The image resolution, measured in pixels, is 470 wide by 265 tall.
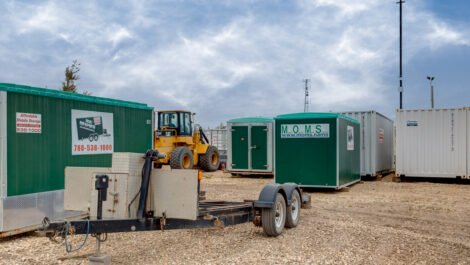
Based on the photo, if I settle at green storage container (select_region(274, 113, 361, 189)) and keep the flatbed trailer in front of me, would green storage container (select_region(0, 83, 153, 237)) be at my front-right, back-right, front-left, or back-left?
front-right

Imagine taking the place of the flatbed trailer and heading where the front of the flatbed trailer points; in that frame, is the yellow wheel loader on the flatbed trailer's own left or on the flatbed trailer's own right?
on the flatbed trailer's own right

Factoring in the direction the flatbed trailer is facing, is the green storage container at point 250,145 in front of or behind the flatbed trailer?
behind

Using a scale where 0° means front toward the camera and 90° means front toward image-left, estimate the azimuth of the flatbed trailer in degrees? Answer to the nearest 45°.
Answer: approximately 45°

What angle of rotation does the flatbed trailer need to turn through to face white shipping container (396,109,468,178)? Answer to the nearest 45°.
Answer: approximately 180°

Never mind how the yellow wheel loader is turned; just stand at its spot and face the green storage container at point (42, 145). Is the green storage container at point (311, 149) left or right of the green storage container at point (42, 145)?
left

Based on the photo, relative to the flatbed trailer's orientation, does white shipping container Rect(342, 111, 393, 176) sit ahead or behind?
behind

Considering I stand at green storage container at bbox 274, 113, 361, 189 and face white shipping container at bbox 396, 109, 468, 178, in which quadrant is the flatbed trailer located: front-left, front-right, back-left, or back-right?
back-right
